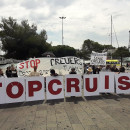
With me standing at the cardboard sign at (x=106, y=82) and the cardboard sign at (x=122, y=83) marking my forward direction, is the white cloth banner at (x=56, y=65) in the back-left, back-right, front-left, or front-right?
back-left

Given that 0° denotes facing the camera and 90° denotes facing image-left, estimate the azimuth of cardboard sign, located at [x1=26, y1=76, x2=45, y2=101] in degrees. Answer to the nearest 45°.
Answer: approximately 0°

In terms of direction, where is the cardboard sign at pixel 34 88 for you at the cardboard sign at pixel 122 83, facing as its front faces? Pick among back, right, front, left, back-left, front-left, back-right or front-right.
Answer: front-right

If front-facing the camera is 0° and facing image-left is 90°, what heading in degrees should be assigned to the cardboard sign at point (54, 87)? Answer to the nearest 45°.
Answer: approximately 0°

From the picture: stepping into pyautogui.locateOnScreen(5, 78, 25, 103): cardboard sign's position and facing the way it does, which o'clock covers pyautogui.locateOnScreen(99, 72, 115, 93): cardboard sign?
pyautogui.locateOnScreen(99, 72, 115, 93): cardboard sign is roughly at 9 o'clock from pyautogui.locateOnScreen(5, 78, 25, 103): cardboard sign.

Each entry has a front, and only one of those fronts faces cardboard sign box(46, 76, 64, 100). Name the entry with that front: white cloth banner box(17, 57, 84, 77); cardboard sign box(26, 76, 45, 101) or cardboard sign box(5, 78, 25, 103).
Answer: the white cloth banner
